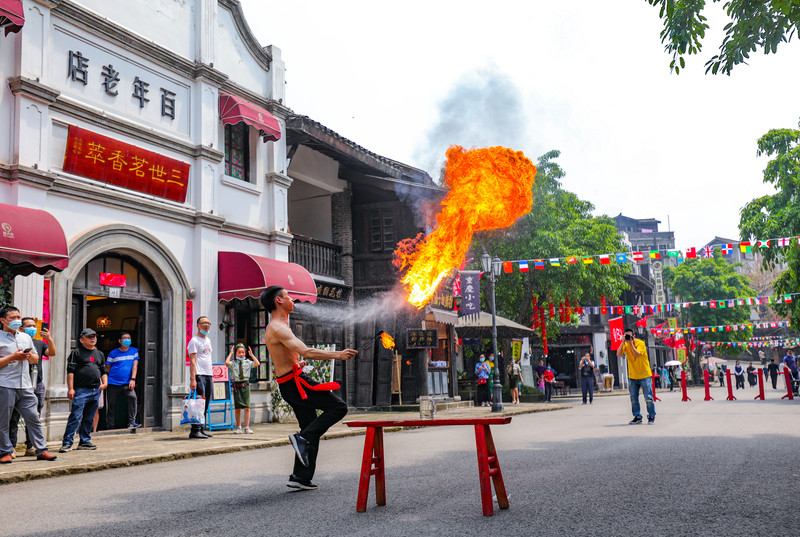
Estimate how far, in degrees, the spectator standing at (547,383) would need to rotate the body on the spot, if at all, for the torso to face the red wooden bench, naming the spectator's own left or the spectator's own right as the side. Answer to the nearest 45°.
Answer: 0° — they already face it

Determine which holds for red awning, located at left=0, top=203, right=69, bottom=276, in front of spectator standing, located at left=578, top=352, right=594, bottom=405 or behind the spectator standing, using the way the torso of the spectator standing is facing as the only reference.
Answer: in front

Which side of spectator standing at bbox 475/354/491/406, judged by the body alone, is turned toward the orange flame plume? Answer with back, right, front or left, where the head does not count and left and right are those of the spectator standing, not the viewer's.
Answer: front

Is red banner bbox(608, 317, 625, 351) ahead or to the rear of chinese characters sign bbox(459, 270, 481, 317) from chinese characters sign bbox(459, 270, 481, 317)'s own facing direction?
to the rear

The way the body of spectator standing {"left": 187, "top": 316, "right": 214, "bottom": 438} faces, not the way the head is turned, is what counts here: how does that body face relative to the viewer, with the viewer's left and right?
facing the viewer and to the right of the viewer

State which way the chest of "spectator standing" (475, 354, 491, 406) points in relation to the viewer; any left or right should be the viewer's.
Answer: facing the viewer

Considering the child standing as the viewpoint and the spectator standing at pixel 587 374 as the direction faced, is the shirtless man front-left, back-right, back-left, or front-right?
back-right

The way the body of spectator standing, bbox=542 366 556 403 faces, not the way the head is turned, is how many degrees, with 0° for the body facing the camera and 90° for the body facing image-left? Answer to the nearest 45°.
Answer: approximately 0°

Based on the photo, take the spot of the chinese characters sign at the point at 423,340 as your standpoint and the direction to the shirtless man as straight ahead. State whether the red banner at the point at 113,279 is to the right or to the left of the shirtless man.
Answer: right

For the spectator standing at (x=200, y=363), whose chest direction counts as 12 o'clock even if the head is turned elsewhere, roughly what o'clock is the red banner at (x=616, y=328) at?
The red banner is roughly at 9 o'clock from the spectator standing.

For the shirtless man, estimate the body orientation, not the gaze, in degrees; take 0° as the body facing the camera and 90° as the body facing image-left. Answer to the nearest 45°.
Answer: approximately 270°

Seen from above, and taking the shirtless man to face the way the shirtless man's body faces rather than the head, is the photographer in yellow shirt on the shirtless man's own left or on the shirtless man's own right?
on the shirtless man's own left

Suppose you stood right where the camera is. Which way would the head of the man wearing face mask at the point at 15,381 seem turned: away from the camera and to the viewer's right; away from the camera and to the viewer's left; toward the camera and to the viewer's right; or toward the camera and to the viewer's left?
toward the camera and to the viewer's right

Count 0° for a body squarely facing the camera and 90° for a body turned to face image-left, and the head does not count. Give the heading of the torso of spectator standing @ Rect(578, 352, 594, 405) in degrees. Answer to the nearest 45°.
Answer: approximately 0°

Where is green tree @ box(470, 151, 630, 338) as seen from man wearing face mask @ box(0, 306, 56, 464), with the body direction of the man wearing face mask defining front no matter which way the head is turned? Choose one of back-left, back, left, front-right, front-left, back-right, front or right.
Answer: left
